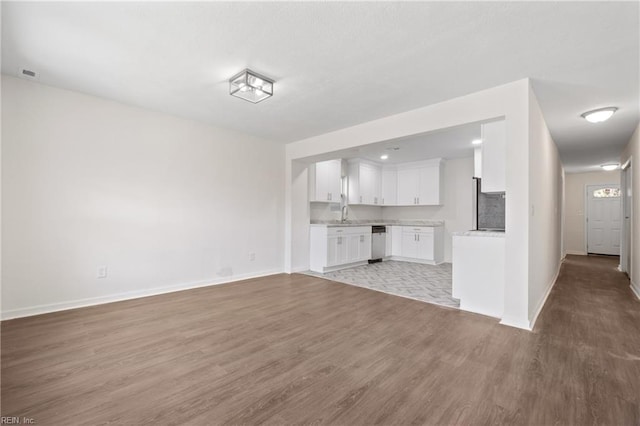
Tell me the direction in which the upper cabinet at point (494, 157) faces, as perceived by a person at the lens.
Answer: facing to the left of the viewer

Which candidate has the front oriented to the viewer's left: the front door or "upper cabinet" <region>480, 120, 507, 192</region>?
the upper cabinet

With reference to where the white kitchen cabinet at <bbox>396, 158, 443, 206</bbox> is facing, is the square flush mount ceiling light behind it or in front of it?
in front

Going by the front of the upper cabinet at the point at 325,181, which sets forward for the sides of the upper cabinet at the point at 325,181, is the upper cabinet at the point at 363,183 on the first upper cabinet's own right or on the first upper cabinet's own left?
on the first upper cabinet's own left

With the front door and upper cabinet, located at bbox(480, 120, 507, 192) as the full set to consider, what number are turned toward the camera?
1

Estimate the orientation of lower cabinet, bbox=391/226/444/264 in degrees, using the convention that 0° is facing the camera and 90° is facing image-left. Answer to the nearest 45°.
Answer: approximately 45°

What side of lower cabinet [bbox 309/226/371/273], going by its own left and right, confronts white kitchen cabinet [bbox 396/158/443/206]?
left

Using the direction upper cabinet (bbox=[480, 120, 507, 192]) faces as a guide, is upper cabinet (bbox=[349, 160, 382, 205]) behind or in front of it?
in front

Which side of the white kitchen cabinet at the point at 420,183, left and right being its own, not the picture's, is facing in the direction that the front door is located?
back

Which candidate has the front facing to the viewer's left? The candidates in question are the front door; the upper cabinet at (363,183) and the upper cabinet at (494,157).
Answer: the upper cabinet at (494,157)
